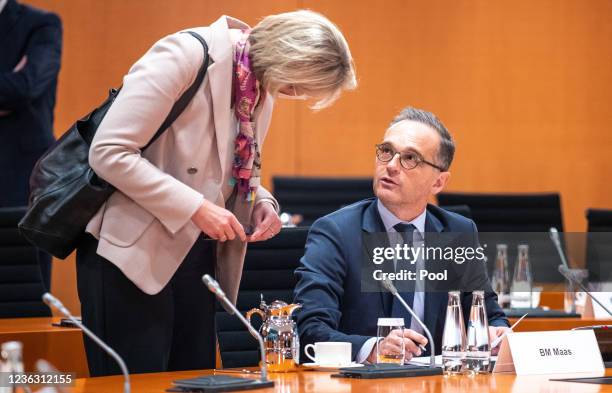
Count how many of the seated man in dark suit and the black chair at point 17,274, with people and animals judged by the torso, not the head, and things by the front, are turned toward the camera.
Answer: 2

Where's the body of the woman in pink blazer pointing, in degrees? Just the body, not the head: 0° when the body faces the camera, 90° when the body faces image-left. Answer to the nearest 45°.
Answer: approximately 315°

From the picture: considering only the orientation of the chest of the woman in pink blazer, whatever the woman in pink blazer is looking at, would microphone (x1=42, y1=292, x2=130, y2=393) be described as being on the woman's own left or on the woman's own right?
on the woman's own right

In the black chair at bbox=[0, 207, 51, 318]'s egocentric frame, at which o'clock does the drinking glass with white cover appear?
The drinking glass with white cover is roughly at 11 o'clock from the black chair.

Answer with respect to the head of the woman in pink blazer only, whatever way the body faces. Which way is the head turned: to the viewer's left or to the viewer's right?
to the viewer's right

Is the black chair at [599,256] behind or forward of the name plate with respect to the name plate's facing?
behind

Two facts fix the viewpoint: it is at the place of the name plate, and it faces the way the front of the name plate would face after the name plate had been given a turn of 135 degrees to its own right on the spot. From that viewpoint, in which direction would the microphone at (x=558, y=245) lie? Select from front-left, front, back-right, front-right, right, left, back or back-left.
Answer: front-right

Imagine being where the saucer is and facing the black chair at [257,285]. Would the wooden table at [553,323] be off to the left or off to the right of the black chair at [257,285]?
right

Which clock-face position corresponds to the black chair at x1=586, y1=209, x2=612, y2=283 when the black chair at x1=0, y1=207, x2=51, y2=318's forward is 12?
the black chair at x1=586, y1=209, x2=612, y2=283 is roughly at 10 o'clock from the black chair at x1=0, y1=207, x2=51, y2=318.

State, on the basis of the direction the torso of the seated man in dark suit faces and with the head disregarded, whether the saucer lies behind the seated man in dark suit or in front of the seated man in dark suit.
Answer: in front

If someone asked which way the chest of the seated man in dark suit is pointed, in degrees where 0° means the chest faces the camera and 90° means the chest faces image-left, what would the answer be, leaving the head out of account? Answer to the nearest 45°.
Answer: approximately 0°
